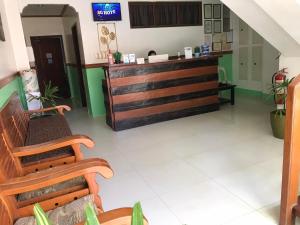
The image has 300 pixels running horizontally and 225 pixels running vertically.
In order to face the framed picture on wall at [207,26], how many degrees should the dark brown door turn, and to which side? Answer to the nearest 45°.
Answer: approximately 45° to its left

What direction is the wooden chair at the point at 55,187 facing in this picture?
to the viewer's right

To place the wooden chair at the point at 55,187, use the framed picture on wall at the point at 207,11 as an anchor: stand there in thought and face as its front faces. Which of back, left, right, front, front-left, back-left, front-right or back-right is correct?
front

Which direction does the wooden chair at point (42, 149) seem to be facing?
to the viewer's right

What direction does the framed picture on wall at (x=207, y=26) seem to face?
toward the camera

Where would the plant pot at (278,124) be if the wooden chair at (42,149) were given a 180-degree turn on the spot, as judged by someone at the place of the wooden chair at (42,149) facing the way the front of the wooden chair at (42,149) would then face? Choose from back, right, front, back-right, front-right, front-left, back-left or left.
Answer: back

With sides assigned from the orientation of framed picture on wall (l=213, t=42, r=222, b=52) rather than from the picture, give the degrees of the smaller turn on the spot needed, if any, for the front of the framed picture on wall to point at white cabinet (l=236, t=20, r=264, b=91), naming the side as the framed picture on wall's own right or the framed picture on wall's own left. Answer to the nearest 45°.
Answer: approximately 90° to the framed picture on wall's own left

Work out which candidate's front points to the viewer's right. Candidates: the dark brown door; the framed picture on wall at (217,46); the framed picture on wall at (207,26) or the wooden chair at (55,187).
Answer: the wooden chair

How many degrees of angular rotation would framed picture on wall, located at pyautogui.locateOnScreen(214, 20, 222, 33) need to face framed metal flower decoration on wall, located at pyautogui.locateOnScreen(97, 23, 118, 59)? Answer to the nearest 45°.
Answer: approximately 45° to its right

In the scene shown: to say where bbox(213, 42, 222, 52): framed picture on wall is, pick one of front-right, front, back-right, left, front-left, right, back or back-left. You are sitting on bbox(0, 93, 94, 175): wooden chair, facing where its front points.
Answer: front-left

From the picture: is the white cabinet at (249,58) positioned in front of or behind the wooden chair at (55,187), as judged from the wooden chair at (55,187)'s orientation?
in front

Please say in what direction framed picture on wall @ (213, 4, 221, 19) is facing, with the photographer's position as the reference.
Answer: facing the viewer

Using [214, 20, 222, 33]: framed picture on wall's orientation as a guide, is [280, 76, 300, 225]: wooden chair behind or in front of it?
in front

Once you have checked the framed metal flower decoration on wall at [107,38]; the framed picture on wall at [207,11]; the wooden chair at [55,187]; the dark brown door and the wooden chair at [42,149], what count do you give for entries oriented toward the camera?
3

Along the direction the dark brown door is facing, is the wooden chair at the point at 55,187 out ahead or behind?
ahead

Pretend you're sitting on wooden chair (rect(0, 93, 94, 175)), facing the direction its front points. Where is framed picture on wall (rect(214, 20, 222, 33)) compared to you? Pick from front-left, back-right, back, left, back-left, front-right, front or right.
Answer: front-left
